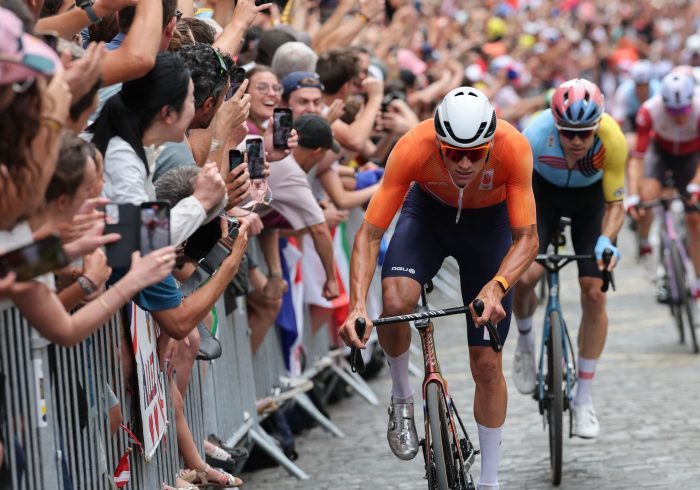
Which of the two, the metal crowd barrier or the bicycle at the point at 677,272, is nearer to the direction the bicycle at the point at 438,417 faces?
the metal crowd barrier

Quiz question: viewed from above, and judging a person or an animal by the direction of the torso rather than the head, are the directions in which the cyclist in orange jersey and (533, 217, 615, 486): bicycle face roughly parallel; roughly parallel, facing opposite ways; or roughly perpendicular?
roughly parallel

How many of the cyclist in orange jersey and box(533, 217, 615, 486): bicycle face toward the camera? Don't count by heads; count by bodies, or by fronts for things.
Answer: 2

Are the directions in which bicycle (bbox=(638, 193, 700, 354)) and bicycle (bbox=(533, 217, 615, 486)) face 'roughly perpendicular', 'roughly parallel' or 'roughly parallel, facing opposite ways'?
roughly parallel

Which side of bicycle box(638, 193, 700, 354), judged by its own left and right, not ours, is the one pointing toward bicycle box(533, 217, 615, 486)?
front

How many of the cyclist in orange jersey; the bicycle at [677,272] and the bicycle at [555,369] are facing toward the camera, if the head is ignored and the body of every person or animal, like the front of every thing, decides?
3

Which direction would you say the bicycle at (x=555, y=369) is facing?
toward the camera

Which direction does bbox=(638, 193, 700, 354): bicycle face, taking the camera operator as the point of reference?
facing the viewer

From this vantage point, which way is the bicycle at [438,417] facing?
toward the camera

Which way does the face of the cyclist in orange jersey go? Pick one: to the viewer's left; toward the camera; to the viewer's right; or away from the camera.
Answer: toward the camera

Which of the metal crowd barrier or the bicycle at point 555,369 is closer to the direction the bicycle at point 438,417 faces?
the metal crowd barrier
